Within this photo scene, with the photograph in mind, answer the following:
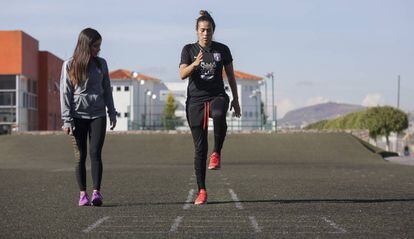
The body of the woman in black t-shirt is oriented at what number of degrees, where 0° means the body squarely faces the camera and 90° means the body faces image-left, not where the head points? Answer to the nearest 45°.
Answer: approximately 0°

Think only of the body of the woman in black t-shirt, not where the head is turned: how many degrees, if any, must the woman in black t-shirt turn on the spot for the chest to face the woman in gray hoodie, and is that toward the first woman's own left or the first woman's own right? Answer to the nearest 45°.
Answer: approximately 90° to the first woman's own right

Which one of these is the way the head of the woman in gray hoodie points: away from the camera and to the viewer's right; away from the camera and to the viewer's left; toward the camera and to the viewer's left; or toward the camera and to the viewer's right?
toward the camera and to the viewer's right
